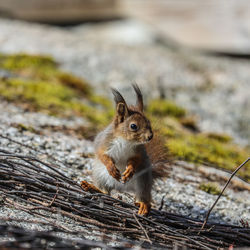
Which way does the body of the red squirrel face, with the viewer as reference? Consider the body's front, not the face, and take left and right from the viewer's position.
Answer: facing the viewer
